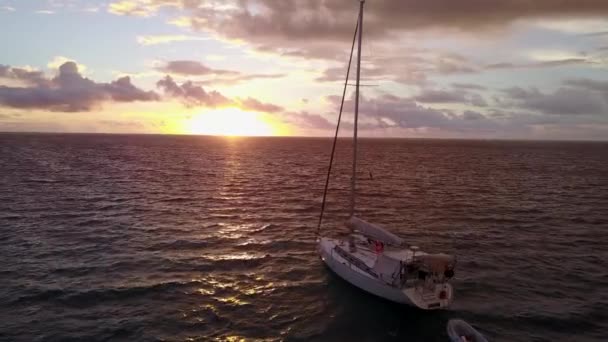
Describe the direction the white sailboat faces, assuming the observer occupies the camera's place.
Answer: facing away from the viewer and to the left of the viewer

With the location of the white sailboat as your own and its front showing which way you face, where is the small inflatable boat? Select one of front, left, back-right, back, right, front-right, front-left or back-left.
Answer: back

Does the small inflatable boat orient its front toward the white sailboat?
yes

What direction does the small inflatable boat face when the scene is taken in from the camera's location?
facing away from the viewer and to the left of the viewer
